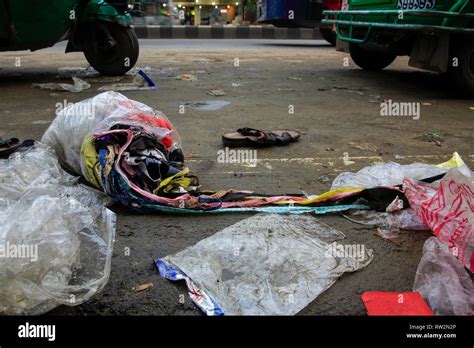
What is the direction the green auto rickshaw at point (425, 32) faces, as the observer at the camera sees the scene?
facing away from the viewer and to the right of the viewer

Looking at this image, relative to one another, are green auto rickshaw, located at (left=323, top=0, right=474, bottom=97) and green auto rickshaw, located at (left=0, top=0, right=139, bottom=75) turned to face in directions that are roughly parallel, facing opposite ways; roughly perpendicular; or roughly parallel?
roughly parallel

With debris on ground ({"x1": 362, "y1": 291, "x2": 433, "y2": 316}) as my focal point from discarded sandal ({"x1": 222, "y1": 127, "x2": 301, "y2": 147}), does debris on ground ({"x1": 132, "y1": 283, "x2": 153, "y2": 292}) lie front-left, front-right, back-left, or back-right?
front-right

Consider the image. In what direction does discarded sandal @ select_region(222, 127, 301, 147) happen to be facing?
to the viewer's right
